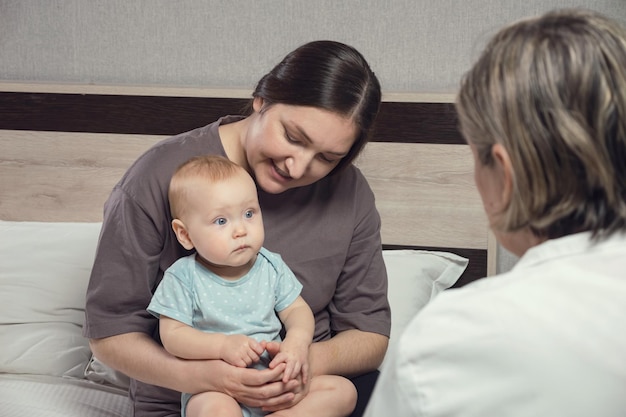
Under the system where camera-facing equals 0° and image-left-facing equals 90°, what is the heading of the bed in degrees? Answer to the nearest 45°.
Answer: approximately 0°

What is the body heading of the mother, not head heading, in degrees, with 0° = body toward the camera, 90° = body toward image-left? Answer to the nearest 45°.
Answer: approximately 0°
